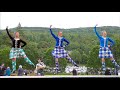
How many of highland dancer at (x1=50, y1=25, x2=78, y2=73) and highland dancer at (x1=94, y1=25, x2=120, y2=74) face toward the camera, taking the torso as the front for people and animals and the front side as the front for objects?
2

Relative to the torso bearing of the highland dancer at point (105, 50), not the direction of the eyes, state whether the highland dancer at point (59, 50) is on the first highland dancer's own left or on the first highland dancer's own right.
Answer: on the first highland dancer's own right

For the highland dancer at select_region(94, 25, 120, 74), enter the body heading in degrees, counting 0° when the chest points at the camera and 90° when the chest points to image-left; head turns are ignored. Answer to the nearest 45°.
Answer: approximately 0°

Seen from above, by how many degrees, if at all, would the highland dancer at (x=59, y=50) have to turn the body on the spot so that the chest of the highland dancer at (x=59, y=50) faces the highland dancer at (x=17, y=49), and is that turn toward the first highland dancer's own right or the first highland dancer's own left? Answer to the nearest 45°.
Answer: approximately 90° to the first highland dancer's own right

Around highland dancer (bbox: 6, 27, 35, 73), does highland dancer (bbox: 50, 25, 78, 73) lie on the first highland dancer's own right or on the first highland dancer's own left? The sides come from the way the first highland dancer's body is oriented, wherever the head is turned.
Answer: on the first highland dancer's own left
